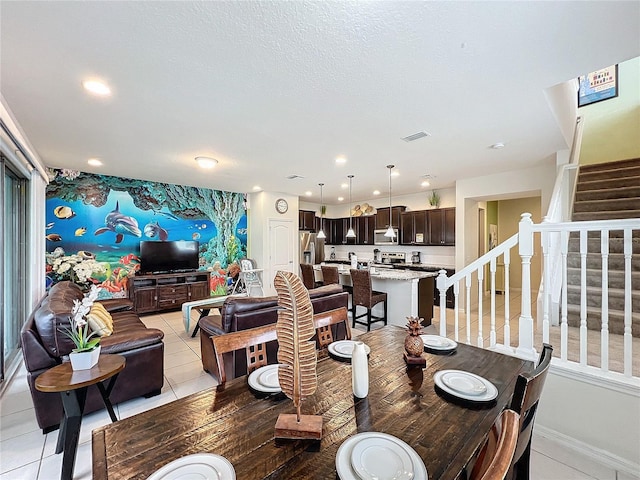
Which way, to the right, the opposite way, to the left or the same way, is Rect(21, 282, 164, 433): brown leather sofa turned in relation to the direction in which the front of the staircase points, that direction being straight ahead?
to the left

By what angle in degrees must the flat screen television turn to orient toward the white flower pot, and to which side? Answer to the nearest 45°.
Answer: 0° — it already faces it

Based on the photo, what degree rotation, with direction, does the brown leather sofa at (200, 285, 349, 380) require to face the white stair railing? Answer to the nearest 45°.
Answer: approximately 135° to its right

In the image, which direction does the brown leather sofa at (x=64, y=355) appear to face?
to the viewer's right

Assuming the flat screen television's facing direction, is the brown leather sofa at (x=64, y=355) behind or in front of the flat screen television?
in front

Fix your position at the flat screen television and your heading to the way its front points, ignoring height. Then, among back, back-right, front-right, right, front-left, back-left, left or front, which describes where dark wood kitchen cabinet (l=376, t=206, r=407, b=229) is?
left

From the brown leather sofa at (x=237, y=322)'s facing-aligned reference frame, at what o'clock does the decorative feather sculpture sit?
The decorative feather sculpture is roughly at 7 o'clock from the brown leather sofa.

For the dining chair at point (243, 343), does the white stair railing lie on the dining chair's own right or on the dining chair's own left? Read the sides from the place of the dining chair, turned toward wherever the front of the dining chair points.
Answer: on the dining chair's own left

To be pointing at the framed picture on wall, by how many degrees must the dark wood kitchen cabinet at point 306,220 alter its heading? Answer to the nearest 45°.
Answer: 0° — it already faces it

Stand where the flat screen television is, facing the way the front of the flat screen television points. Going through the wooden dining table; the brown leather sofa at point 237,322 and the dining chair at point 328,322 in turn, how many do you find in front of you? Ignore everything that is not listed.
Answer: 3

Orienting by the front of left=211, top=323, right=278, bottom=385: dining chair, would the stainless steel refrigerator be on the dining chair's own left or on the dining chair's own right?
on the dining chair's own left

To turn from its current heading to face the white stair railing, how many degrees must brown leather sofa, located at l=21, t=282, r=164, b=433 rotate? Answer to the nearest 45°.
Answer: approximately 45° to its right
